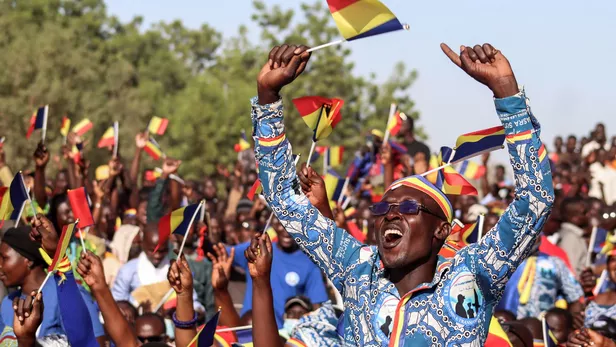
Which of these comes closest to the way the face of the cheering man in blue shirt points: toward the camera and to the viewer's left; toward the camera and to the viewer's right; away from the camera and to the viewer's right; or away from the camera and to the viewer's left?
toward the camera and to the viewer's left

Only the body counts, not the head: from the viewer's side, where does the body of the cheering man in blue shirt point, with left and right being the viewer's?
facing the viewer and to the left of the viewer
